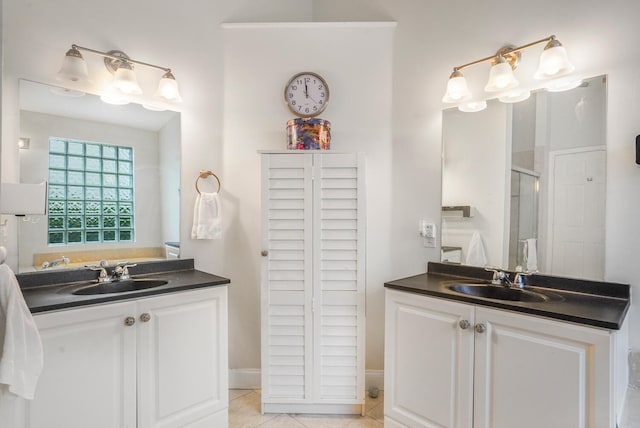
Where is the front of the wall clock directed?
toward the camera

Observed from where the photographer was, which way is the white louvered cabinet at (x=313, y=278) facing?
facing the viewer

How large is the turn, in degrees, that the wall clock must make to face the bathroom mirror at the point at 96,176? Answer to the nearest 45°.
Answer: approximately 90° to its right

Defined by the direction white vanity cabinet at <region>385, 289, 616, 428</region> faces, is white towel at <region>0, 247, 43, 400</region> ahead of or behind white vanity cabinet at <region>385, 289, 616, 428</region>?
ahead

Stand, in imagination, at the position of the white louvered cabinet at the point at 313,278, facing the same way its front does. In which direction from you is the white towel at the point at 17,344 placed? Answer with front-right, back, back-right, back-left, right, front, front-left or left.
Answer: front-right

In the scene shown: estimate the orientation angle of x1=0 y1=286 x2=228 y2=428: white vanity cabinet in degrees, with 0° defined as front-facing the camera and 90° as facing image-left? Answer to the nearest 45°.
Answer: approximately 315°
